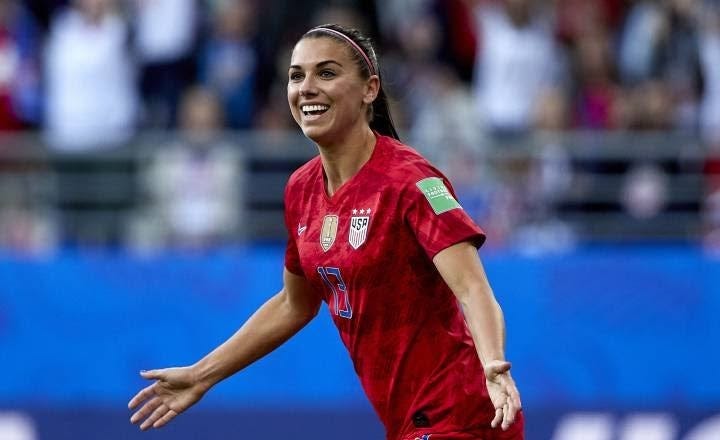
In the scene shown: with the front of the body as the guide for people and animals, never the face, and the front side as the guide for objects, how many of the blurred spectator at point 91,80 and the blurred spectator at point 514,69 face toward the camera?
2

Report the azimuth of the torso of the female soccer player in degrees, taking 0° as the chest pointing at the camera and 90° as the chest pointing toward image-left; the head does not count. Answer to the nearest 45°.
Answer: approximately 45°

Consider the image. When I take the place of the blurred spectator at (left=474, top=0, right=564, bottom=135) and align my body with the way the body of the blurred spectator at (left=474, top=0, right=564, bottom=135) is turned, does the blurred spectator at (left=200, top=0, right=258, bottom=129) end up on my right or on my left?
on my right

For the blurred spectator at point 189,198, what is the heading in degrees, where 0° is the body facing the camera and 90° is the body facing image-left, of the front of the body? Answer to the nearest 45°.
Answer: approximately 0°
